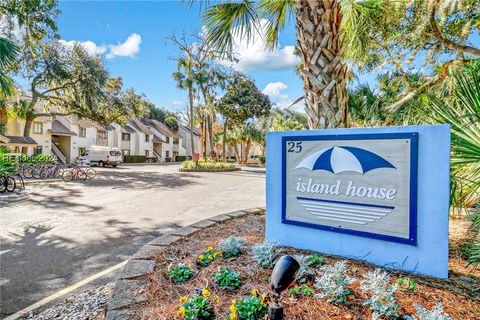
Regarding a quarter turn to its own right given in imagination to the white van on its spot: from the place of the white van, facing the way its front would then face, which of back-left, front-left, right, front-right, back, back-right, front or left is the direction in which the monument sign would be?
back-right

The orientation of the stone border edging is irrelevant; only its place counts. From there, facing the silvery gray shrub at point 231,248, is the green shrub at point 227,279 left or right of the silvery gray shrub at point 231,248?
right
